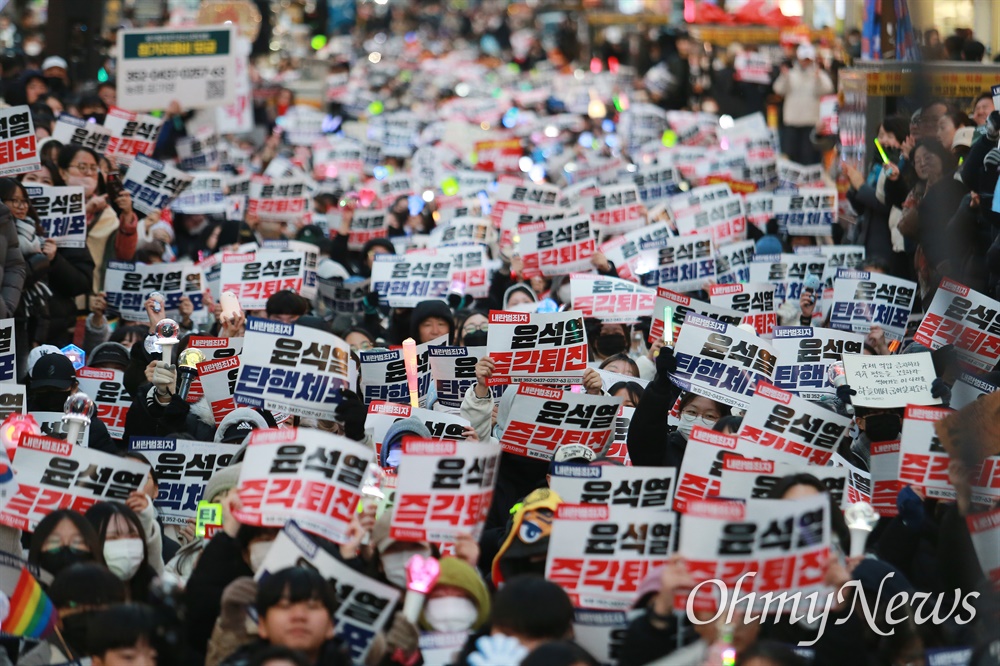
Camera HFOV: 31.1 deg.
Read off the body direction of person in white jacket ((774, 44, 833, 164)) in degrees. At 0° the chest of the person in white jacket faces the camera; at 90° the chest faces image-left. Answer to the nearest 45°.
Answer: approximately 0°

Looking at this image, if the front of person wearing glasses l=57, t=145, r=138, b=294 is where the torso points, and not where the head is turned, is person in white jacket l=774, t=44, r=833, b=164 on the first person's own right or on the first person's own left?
on the first person's own left

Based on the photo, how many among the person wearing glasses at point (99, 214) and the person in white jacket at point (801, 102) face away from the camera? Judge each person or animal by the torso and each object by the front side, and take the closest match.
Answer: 0

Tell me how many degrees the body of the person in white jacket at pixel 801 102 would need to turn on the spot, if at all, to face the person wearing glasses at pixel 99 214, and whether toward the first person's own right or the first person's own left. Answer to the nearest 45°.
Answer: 0° — they already face them

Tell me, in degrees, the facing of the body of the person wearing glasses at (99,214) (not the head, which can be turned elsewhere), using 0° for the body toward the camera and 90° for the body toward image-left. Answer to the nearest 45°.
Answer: approximately 315°
